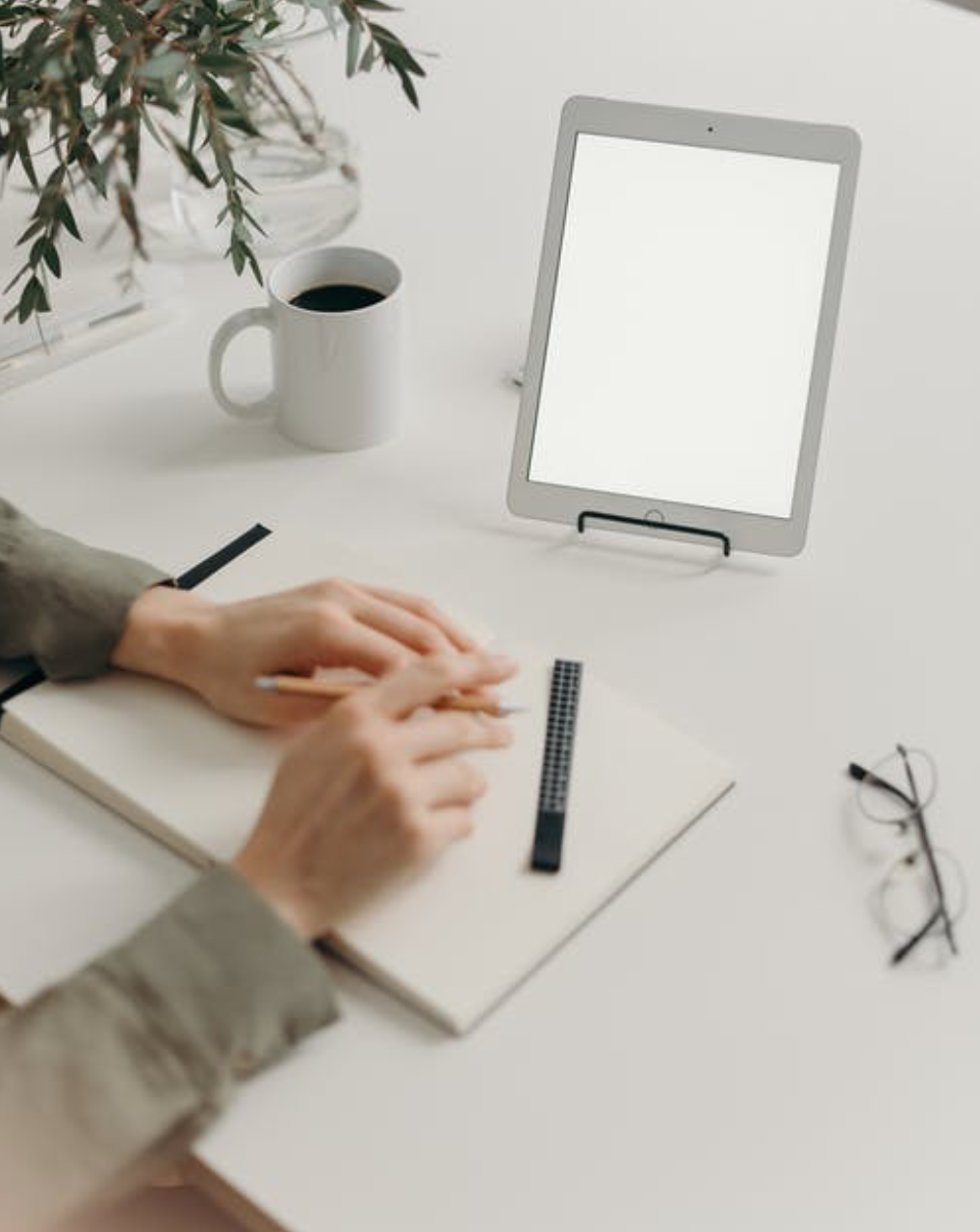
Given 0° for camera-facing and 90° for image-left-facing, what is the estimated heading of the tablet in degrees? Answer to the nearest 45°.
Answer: approximately 0°
